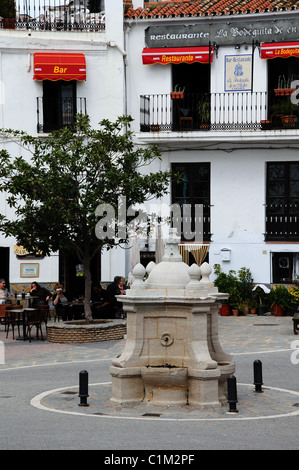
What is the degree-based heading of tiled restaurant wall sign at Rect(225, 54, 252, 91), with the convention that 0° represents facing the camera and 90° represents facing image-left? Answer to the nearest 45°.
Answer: approximately 0°

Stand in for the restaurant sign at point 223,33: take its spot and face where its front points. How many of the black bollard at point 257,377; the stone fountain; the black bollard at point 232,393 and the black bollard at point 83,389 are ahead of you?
4

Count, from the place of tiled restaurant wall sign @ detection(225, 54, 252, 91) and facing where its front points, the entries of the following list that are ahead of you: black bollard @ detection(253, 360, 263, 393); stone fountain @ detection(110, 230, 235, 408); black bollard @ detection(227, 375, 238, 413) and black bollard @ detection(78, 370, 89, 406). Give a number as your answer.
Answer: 4

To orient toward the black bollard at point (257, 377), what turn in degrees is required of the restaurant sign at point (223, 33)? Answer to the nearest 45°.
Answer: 0° — it already faces it

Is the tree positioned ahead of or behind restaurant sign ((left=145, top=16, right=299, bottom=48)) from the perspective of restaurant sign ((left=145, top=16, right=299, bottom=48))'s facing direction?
ahead

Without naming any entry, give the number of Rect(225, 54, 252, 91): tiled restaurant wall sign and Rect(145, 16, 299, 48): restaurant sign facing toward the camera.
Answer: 2

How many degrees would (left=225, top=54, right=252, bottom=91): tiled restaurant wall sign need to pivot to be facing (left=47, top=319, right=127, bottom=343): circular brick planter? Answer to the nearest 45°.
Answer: approximately 45° to its right
